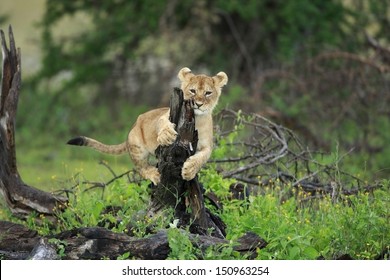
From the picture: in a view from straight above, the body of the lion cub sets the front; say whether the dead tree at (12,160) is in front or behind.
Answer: behind
